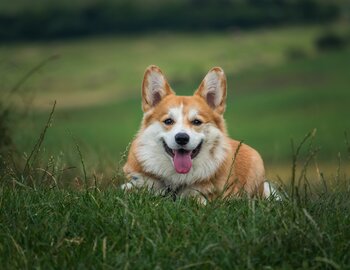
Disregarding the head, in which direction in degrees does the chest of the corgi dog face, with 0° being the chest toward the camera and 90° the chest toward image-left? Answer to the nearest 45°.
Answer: approximately 45°
